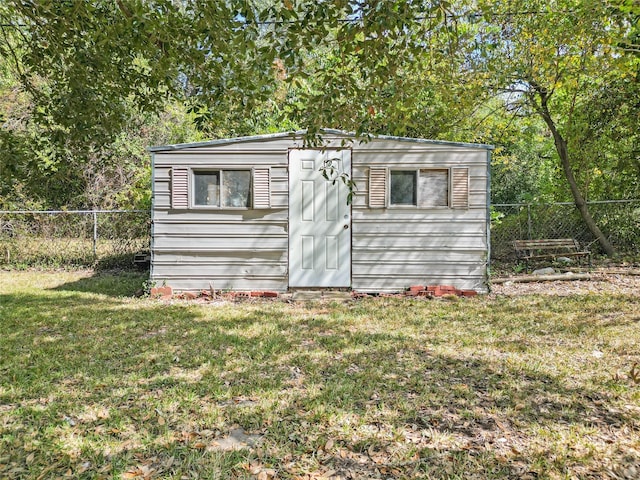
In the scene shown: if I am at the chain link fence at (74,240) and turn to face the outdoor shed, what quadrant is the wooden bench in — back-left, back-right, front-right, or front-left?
front-left

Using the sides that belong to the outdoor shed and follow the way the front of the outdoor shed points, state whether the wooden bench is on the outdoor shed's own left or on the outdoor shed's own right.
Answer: on the outdoor shed's own left

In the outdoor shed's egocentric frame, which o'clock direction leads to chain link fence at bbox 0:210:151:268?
The chain link fence is roughly at 4 o'clock from the outdoor shed.

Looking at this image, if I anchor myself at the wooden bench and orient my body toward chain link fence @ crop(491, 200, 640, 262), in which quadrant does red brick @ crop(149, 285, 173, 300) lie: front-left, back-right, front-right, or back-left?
back-left

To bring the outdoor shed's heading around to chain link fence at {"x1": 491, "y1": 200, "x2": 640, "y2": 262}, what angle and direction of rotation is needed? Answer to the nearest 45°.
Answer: approximately 135° to its left

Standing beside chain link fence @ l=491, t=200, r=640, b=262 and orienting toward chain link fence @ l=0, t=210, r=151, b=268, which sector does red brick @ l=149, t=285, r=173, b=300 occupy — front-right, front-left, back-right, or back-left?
front-left

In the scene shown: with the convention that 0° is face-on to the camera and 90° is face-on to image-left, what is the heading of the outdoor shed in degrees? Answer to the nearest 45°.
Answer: approximately 0°
